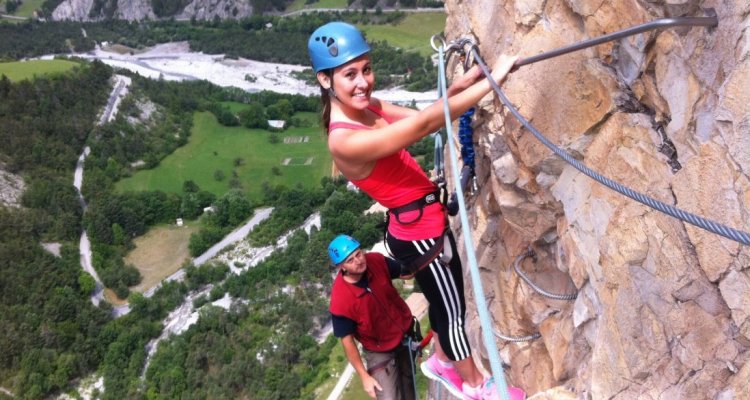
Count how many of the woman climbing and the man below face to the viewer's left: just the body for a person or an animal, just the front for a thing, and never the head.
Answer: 0

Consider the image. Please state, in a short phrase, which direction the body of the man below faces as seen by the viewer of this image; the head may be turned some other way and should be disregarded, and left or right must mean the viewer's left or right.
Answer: facing the viewer and to the right of the viewer

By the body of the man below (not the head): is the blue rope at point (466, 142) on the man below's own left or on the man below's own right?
on the man below's own left
